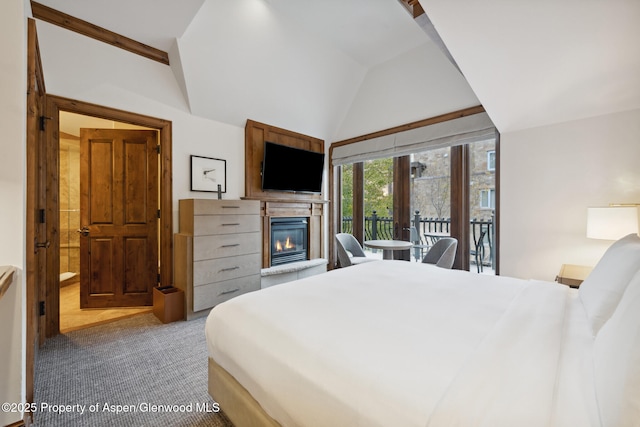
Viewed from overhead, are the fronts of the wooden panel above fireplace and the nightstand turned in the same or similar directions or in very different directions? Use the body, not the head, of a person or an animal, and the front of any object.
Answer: very different directions

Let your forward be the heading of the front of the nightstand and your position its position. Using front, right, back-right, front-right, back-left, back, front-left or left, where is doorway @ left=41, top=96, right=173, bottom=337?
front-left

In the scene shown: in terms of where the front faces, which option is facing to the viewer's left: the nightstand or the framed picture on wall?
the nightstand

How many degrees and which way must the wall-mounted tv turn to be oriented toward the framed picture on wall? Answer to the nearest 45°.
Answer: approximately 90° to its right

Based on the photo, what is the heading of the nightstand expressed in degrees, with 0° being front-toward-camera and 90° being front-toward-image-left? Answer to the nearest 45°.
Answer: approximately 90°

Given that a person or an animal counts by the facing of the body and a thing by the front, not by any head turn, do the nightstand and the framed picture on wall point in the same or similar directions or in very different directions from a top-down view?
very different directions

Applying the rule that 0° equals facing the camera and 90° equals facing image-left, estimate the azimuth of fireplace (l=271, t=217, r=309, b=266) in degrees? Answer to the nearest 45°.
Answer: approximately 315°

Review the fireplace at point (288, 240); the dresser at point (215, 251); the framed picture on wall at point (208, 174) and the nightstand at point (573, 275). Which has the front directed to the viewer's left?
the nightstand

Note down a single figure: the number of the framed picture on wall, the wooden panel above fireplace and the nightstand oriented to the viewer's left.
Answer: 1
